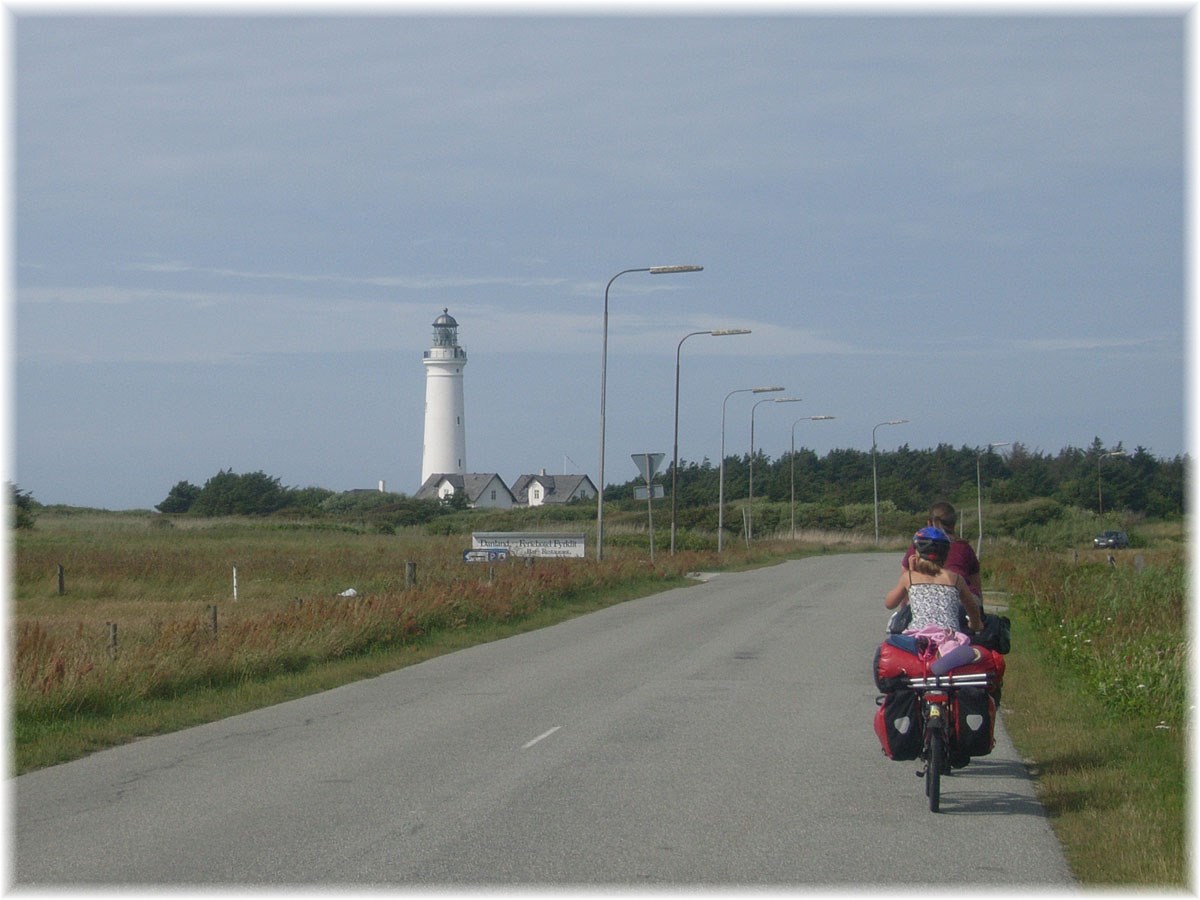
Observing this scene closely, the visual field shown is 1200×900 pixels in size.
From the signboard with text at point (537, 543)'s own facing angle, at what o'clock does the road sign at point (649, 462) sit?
The road sign is roughly at 8 o'clock from the signboard with text.

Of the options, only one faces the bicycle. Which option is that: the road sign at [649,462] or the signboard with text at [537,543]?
the signboard with text

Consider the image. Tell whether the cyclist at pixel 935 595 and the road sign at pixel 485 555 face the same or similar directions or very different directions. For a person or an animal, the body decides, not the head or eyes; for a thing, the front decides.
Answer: very different directions

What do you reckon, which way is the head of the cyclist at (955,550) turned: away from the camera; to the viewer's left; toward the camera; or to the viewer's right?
away from the camera

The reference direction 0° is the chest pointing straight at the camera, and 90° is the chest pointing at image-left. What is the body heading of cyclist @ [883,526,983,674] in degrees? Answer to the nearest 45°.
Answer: approximately 180°

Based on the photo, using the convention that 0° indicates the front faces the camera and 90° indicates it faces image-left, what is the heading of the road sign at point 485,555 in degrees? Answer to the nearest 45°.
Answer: approximately 0°

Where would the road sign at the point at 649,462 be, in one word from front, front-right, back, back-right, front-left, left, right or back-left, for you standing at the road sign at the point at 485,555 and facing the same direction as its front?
back-left

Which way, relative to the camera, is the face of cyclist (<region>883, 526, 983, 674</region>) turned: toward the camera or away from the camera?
away from the camera

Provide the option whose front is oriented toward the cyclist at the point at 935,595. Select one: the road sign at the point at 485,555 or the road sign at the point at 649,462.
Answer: the road sign at the point at 485,555

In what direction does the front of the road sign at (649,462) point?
away from the camera

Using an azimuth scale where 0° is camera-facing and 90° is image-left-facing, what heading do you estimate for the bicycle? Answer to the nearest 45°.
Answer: approximately 180°
